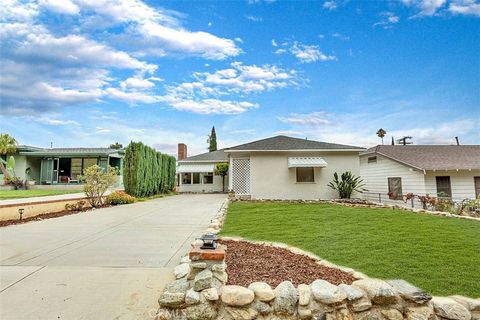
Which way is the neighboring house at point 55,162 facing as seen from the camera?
toward the camera

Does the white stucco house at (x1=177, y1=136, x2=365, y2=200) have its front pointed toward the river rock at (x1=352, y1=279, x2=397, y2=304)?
yes

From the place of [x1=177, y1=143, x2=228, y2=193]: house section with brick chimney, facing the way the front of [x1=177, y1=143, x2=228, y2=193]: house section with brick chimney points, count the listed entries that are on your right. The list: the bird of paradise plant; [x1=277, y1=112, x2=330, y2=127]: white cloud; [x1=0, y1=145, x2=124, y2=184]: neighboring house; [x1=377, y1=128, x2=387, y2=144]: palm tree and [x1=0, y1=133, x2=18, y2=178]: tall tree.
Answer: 2

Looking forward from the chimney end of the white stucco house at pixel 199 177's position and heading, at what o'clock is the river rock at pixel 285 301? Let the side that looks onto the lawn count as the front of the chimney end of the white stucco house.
The river rock is roughly at 12 o'clock from the chimney end of the white stucco house.

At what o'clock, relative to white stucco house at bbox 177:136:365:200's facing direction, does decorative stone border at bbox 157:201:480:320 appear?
The decorative stone border is roughly at 12 o'clock from the white stucco house.

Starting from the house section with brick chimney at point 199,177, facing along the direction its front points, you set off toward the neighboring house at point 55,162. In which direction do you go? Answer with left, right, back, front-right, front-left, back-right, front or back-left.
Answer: right

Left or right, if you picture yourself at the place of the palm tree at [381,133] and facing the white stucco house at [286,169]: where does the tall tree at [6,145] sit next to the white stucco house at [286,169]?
right

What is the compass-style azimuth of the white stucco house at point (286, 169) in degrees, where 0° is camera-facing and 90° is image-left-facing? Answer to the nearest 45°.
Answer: approximately 0°
